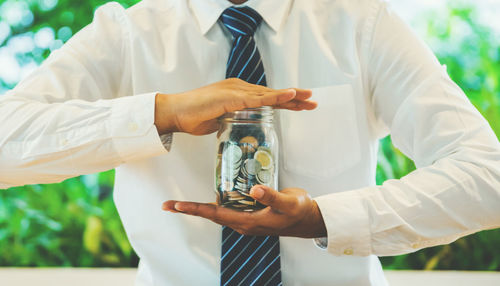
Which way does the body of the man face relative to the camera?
toward the camera
